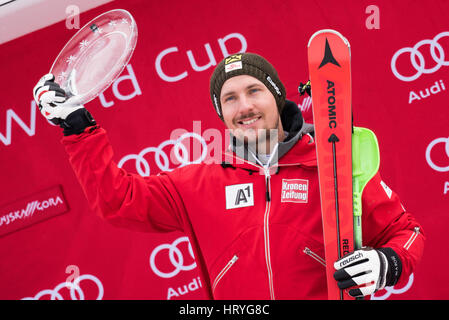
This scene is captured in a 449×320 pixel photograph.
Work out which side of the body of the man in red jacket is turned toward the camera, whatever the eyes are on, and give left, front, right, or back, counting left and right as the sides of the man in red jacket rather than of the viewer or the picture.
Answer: front
